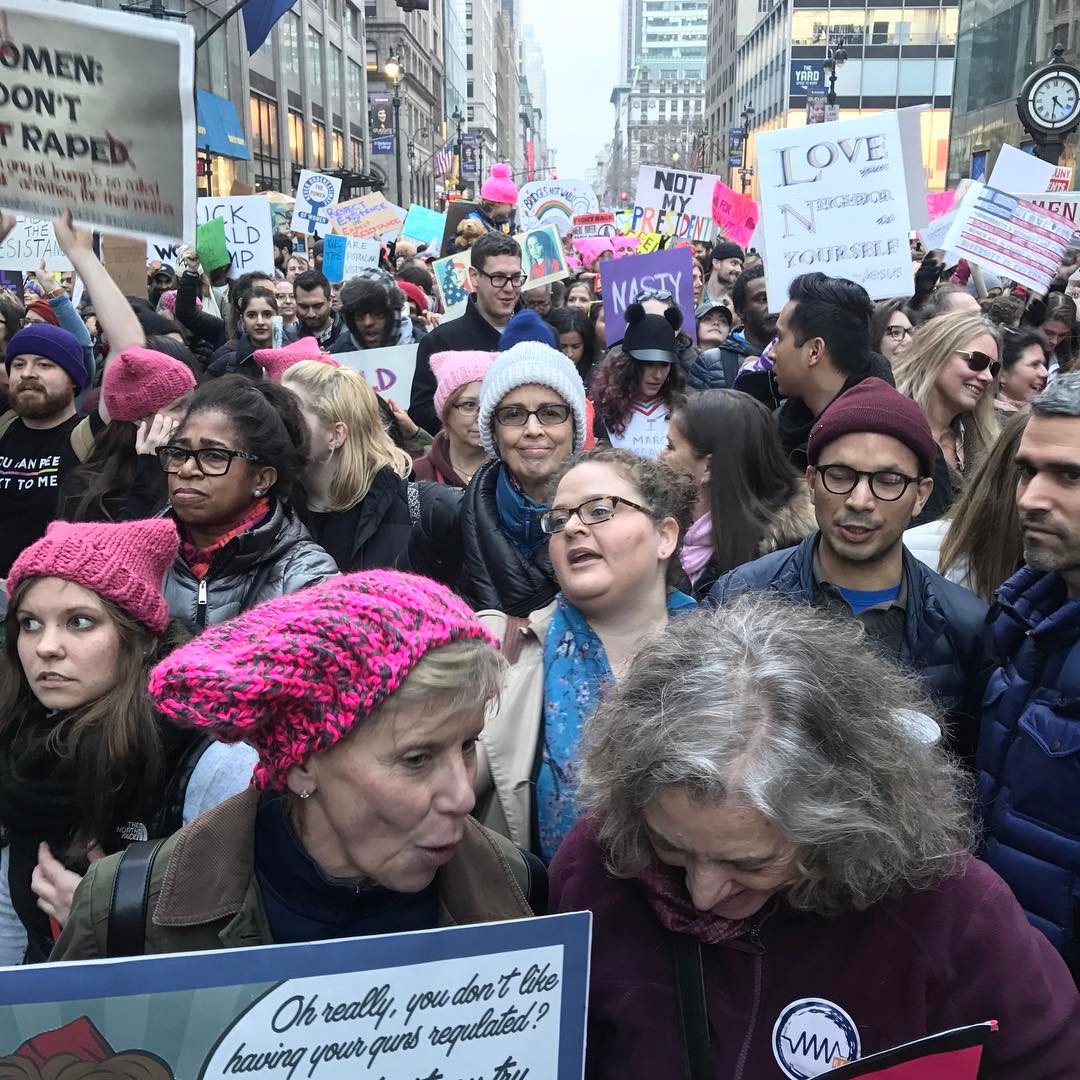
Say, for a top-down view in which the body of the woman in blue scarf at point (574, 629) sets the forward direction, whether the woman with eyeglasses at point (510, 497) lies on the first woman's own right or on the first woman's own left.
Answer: on the first woman's own right

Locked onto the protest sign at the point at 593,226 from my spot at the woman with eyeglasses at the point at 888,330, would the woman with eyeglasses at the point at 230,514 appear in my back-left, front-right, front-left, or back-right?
back-left

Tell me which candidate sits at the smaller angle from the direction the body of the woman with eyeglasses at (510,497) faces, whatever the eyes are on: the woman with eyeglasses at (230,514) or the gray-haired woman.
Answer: the gray-haired woman

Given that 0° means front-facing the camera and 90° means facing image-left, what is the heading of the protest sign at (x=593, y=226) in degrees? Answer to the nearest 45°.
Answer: approximately 0°

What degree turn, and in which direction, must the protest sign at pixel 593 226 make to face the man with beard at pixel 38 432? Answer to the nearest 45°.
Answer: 0° — it already faces them

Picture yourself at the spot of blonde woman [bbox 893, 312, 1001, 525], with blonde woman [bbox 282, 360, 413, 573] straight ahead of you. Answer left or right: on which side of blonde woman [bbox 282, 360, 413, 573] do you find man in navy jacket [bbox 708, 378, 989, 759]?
left

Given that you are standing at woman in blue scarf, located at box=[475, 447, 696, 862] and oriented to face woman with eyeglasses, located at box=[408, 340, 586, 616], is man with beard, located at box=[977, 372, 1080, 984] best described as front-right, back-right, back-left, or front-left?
back-right
